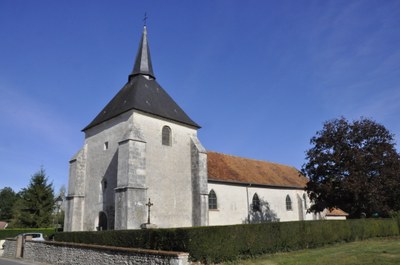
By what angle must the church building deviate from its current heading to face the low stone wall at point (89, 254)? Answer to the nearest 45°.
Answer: approximately 45° to its left

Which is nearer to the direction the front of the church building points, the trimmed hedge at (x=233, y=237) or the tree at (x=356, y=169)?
the trimmed hedge

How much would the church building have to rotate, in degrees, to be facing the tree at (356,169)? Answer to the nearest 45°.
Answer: approximately 135° to its left

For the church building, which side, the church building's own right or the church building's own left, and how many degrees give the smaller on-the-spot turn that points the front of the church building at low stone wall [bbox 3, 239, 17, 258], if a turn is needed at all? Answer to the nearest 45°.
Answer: approximately 45° to the church building's own right

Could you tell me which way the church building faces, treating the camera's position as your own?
facing the viewer and to the left of the viewer

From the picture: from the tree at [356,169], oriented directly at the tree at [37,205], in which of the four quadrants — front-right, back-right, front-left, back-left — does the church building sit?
front-left

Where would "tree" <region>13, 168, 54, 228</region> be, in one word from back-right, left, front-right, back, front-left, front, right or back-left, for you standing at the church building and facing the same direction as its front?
right

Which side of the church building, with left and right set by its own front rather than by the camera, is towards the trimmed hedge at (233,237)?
left

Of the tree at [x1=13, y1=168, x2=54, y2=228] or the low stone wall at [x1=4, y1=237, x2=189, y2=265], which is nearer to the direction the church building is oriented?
the low stone wall
